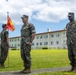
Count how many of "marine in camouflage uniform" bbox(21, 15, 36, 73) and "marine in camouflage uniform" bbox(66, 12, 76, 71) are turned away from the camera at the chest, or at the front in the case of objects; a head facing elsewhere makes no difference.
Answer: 0

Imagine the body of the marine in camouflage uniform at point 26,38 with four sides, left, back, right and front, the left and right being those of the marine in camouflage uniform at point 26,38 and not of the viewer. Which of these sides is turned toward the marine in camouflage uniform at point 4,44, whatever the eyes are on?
right

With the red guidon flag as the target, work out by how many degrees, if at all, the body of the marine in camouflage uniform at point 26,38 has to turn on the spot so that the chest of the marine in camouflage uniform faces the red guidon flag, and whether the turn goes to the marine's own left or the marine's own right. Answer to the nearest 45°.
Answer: approximately 135° to the marine's own right

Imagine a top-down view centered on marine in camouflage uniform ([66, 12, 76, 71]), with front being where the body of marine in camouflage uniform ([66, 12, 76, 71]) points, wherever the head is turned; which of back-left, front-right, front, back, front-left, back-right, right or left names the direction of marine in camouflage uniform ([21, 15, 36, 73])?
front-right

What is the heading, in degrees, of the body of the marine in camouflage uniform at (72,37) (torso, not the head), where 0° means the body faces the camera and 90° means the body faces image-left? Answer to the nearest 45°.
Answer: approximately 45°

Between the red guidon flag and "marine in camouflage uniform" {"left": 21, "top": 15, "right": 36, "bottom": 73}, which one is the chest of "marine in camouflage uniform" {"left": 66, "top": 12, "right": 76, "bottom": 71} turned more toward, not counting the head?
the marine in camouflage uniform

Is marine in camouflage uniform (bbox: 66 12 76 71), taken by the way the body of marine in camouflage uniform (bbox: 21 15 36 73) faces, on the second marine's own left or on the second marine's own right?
on the second marine's own left

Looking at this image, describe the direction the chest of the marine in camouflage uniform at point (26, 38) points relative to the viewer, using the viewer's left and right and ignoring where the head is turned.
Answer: facing the viewer and to the left of the viewer
